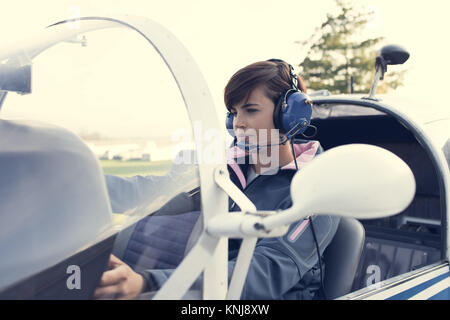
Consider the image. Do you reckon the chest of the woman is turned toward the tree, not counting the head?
no

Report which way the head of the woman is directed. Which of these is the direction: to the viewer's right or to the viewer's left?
to the viewer's left

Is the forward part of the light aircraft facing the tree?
no

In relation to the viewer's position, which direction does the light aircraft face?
facing the viewer and to the left of the viewer
